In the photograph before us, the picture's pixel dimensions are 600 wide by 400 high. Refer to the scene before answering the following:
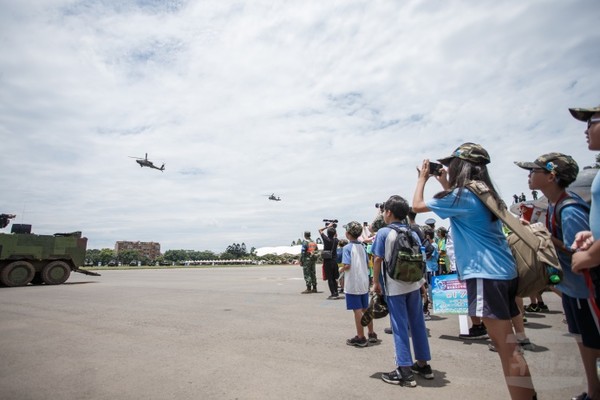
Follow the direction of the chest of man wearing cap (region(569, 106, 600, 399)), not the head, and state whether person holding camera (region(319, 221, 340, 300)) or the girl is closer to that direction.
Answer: the girl

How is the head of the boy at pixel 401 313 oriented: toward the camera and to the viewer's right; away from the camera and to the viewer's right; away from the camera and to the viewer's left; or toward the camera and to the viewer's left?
away from the camera and to the viewer's left

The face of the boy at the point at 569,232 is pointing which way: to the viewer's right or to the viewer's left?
to the viewer's left

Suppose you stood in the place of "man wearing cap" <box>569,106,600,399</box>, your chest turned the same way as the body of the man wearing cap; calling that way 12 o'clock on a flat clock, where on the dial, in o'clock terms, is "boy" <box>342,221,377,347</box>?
The boy is roughly at 1 o'clock from the man wearing cap.

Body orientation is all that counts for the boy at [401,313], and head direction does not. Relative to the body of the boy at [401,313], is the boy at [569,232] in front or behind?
behind

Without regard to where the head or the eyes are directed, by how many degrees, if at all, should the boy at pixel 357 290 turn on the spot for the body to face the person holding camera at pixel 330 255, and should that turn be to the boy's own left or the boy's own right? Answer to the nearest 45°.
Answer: approximately 45° to the boy's own right

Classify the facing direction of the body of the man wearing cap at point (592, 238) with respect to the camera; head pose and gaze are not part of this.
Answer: to the viewer's left

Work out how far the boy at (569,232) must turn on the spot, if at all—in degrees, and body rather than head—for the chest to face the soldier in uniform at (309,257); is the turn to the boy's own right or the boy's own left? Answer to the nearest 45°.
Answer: approximately 45° to the boy's own right

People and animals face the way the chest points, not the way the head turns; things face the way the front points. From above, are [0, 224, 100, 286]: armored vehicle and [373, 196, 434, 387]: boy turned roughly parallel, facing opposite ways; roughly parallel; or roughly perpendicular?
roughly perpendicular

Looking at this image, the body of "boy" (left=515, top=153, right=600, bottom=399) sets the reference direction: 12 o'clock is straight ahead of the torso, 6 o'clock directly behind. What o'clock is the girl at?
The girl is roughly at 11 o'clock from the boy.

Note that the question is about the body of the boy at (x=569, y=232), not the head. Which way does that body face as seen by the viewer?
to the viewer's left
